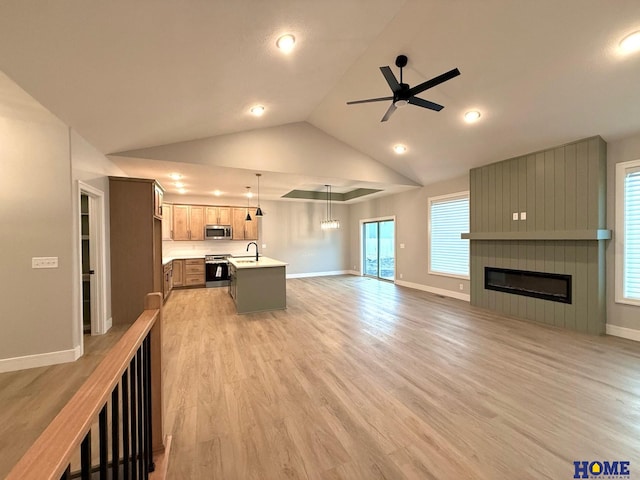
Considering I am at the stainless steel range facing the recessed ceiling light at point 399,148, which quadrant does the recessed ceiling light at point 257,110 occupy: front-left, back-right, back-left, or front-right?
front-right

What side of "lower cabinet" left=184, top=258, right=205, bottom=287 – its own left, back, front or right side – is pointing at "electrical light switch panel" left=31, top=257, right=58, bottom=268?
front

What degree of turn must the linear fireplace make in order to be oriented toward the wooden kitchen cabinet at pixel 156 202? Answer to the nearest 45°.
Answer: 0° — it already faces it

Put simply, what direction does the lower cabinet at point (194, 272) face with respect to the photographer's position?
facing the viewer

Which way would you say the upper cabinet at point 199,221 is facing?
toward the camera

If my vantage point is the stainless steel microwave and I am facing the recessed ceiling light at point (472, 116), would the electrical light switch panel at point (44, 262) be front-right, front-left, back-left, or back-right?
front-right

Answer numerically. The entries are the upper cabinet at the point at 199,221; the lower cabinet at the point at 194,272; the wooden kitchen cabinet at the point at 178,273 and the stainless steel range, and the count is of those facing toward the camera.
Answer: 4

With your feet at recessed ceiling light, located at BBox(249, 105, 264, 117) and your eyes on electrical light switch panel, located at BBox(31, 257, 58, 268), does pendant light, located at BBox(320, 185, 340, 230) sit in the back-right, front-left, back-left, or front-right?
back-right

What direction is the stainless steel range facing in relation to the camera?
toward the camera

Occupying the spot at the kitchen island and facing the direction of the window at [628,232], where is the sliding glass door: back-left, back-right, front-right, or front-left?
front-left

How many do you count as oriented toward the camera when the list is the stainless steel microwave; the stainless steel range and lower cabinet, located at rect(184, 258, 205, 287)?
3

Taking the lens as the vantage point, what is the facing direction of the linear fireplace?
facing the viewer and to the left of the viewer

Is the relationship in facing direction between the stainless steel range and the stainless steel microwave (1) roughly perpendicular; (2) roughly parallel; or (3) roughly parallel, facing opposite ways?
roughly parallel

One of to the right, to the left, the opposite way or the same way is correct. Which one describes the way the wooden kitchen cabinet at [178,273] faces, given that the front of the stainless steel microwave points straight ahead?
the same way

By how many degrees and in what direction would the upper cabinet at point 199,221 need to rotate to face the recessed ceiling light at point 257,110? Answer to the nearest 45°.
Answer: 0° — it already faces it

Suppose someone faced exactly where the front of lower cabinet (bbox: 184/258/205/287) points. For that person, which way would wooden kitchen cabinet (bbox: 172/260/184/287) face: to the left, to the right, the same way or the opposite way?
the same way

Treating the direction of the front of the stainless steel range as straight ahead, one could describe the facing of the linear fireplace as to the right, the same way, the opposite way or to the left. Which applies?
to the right

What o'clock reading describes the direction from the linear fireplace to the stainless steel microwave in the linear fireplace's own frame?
The stainless steel microwave is roughly at 1 o'clock from the linear fireplace.

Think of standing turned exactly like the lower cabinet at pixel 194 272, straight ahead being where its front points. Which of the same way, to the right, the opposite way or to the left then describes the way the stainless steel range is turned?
the same way

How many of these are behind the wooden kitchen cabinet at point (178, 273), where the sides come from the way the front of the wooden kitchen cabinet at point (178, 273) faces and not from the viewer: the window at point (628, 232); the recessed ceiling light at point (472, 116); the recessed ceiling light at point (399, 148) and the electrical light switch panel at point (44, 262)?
0
